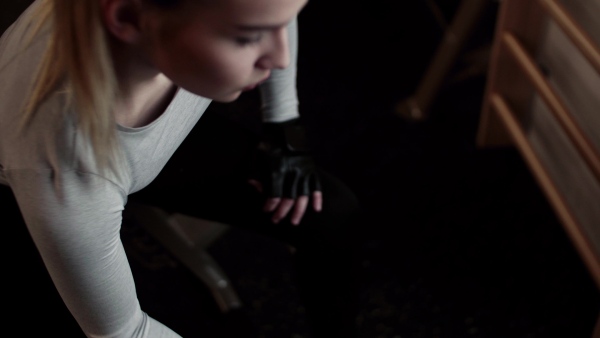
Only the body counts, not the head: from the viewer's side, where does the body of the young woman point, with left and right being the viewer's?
facing the viewer and to the right of the viewer
